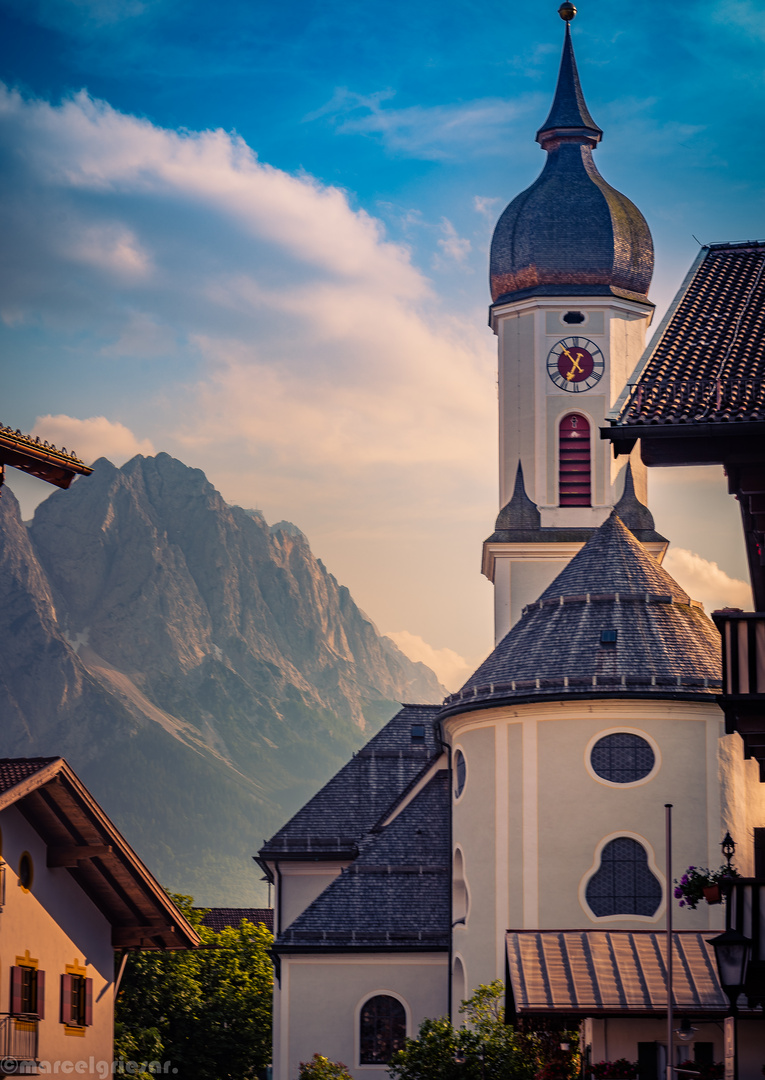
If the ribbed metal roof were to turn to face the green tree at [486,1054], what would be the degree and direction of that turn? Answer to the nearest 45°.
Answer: approximately 45° to its right

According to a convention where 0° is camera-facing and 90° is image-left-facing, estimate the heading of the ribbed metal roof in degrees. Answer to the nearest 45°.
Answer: approximately 0°

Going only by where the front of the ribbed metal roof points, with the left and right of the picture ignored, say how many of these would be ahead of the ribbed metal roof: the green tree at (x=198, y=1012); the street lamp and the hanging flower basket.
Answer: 2
